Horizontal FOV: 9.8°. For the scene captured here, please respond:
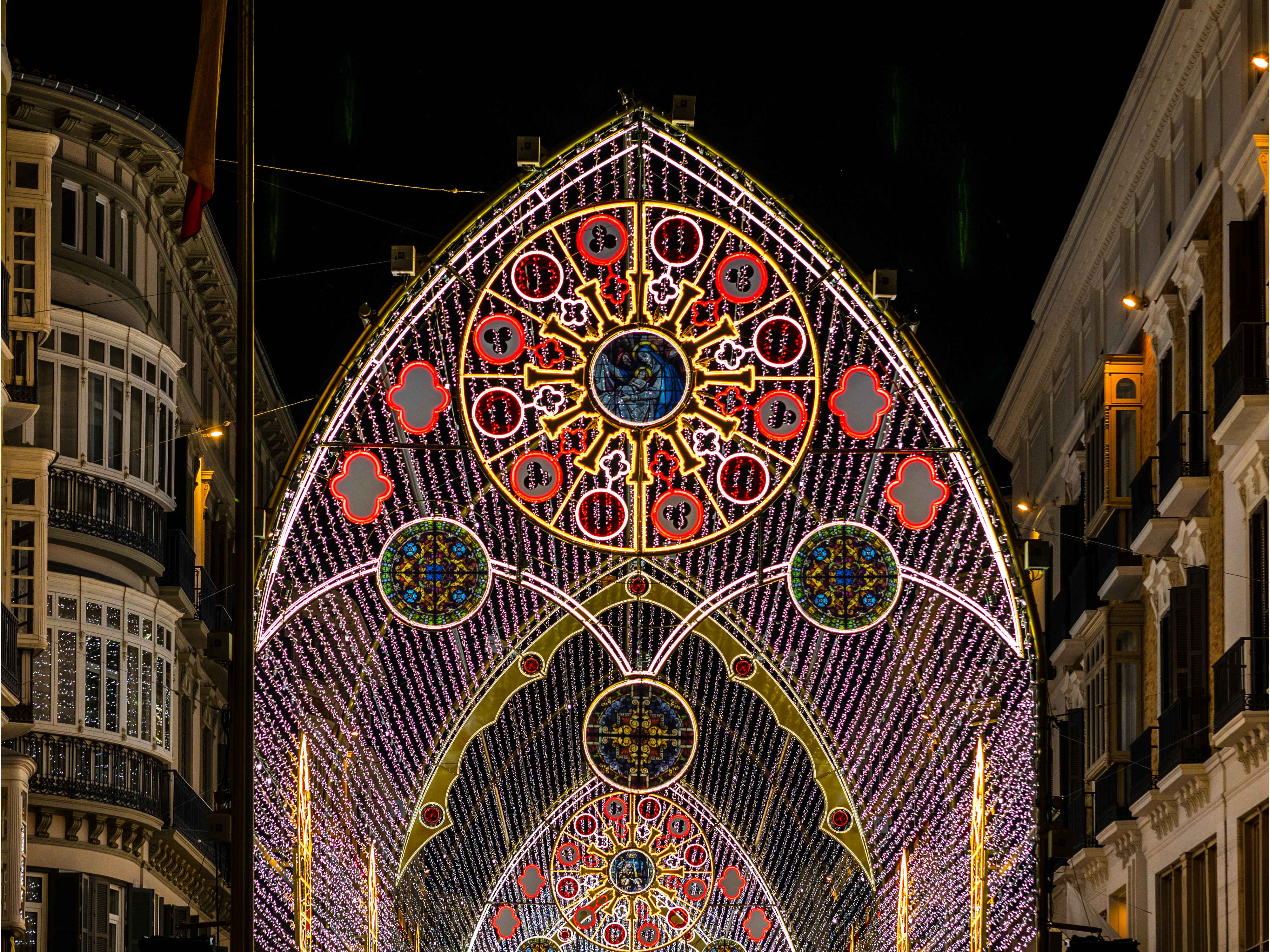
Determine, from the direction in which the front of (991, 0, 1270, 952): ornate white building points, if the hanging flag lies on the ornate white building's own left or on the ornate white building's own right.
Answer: on the ornate white building's own left

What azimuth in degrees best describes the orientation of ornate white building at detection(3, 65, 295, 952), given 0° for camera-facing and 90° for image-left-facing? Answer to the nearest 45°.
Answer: approximately 315°

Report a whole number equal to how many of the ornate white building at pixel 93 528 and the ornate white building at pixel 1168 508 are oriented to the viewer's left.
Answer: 1

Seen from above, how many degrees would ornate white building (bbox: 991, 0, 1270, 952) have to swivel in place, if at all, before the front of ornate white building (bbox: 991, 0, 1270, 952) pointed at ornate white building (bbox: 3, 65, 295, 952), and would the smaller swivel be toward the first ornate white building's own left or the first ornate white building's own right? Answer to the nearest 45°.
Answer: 0° — it already faces it

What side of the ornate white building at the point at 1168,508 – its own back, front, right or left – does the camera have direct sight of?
left

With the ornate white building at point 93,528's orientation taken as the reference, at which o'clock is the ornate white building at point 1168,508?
the ornate white building at point 1168,508 is roughly at 11 o'clock from the ornate white building at point 93,528.
